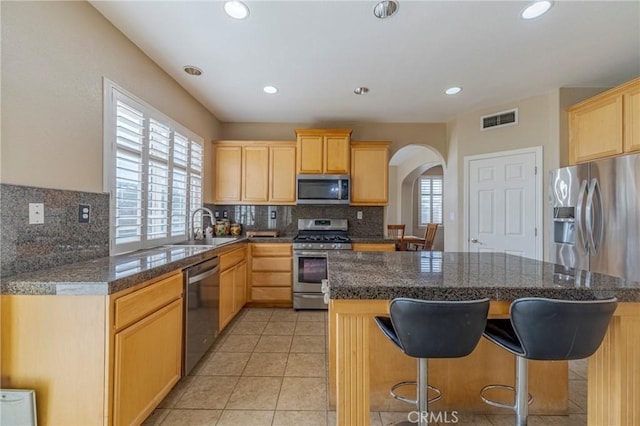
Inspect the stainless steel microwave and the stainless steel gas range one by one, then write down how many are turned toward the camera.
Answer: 2

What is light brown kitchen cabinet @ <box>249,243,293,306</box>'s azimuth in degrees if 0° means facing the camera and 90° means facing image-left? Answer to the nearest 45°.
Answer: approximately 0°

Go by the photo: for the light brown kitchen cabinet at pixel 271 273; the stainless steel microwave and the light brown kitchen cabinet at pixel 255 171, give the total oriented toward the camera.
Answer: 3

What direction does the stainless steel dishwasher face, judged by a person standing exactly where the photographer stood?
facing the viewer and to the right of the viewer

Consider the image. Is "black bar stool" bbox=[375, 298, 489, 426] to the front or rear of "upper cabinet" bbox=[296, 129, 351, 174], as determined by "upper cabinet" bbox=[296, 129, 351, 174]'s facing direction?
to the front

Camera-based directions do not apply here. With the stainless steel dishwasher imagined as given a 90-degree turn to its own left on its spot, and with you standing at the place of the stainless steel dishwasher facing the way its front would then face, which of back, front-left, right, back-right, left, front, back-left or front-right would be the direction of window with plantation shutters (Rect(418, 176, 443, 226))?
front

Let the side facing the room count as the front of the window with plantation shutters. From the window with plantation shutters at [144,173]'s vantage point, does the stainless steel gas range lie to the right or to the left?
on its left

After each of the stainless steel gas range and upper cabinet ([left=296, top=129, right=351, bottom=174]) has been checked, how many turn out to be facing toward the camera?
2

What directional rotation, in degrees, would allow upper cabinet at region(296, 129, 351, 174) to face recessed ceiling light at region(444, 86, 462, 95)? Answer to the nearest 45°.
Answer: approximately 45° to its left
